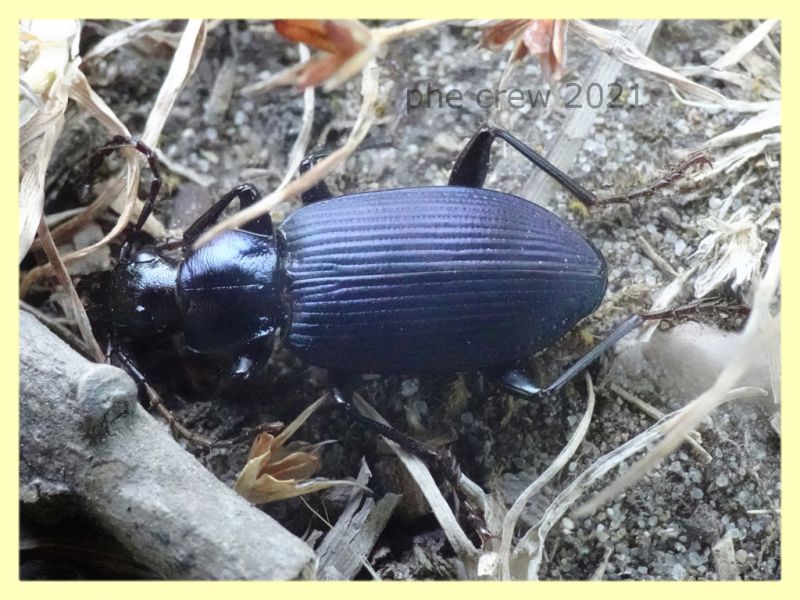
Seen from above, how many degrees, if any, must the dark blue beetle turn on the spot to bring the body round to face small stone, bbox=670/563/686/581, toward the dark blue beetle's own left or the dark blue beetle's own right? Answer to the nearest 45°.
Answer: approximately 135° to the dark blue beetle's own left

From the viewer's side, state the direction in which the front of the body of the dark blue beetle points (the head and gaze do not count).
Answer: to the viewer's left
